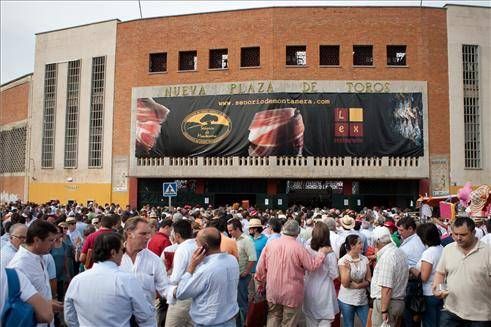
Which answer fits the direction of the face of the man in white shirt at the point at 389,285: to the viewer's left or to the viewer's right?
to the viewer's left

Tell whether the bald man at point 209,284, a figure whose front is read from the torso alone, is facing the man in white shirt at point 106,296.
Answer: no

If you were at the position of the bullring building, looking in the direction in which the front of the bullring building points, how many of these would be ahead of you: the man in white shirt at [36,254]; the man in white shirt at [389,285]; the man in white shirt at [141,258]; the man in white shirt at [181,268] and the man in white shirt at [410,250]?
5

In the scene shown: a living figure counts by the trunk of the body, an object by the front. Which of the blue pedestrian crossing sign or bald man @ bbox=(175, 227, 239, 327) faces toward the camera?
the blue pedestrian crossing sign

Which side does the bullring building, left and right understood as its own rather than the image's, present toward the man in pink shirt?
front

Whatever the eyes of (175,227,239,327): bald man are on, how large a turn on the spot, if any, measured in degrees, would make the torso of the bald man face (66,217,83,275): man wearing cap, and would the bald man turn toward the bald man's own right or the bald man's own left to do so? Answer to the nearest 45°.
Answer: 0° — they already face them

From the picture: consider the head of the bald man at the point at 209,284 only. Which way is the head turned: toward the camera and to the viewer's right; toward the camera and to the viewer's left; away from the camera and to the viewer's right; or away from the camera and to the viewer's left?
away from the camera and to the viewer's left

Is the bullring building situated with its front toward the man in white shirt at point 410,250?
yes

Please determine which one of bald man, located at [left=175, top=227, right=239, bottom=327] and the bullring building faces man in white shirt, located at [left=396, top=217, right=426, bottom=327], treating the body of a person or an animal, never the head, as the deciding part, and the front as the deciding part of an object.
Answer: the bullring building

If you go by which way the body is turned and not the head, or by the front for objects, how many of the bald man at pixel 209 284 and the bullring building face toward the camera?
1

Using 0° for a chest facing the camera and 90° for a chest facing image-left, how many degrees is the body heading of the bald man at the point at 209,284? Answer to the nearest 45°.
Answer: approximately 135°

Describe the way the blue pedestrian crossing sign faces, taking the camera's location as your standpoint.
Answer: facing the viewer

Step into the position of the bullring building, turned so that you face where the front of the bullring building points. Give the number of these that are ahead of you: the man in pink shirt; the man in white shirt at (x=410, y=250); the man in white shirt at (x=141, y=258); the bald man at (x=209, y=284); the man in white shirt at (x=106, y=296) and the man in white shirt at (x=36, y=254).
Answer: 6

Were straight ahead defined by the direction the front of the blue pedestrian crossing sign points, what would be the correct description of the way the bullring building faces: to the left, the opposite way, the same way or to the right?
the same way

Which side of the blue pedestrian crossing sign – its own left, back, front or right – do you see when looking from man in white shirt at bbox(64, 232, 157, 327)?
front

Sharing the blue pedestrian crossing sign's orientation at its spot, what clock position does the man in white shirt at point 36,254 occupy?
The man in white shirt is roughly at 12 o'clock from the blue pedestrian crossing sign.

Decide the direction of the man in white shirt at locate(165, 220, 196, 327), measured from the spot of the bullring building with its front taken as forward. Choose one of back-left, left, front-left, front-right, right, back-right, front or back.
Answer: front

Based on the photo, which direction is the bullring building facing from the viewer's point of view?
toward the camera

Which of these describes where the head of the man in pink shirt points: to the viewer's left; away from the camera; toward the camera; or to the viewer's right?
away from the camera

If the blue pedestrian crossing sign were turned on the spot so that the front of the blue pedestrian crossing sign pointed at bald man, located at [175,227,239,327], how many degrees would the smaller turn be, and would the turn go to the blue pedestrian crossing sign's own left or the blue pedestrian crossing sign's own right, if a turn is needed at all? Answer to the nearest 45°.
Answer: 0° — it already faces them
